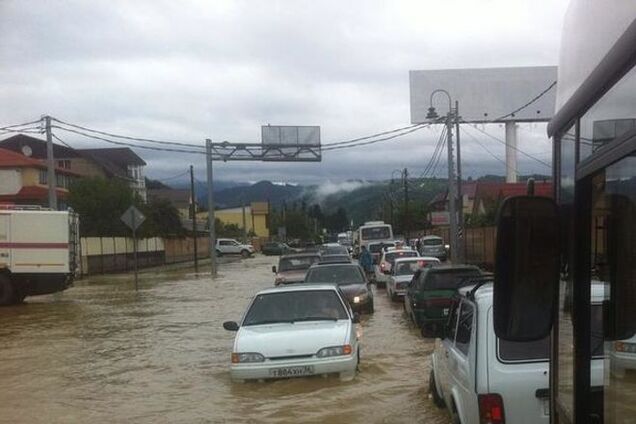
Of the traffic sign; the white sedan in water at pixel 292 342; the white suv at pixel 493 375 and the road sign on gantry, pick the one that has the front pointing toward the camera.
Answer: the white sedan in water

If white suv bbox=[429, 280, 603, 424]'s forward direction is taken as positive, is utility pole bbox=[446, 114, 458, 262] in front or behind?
in front

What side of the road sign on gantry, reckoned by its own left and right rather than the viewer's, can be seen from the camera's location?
back

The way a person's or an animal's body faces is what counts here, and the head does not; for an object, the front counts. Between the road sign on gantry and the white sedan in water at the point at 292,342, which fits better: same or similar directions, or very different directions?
very different directions

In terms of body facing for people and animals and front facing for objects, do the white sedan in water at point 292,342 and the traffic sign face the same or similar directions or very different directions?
very different directions

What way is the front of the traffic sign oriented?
away from the camera

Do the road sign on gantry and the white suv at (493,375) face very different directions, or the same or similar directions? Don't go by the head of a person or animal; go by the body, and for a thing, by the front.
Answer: same or similar directions

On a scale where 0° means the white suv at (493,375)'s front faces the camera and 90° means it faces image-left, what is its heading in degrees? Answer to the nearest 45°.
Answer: approximately 135°

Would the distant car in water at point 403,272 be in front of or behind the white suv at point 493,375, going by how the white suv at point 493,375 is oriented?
in front

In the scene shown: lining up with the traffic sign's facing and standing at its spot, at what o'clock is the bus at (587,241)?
The bus is roughly at 6 o'clock from the traffic sign.

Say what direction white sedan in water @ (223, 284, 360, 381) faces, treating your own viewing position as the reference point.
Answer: facing the viewer

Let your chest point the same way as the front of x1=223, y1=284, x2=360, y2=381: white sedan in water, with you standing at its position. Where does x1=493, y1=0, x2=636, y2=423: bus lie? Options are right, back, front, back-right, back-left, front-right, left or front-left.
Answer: front

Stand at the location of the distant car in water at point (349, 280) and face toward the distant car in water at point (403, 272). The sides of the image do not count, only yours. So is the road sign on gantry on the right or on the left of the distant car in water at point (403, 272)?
left
